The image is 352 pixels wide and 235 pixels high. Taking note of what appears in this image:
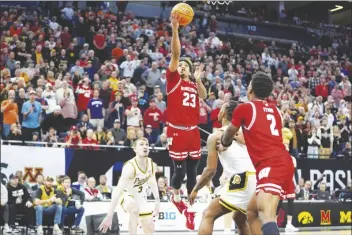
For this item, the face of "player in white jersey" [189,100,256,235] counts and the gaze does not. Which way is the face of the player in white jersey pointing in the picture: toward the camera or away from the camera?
away from the camera

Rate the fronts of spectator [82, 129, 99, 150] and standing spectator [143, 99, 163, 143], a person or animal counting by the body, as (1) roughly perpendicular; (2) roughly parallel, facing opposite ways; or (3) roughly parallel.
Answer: roughly parallel

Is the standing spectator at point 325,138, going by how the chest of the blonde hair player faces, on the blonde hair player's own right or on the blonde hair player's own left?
on the blonde hair player's own left

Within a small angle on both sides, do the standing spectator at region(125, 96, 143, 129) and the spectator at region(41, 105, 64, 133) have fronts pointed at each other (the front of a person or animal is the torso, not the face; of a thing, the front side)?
no

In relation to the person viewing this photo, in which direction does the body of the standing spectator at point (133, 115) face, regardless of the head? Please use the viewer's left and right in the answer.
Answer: facing the viewer

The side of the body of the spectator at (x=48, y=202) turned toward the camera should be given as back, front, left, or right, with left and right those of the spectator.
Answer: front

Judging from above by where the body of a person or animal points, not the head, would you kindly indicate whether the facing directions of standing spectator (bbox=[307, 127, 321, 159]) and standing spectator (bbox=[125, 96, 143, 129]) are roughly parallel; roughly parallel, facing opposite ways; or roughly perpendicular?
roughly parallel

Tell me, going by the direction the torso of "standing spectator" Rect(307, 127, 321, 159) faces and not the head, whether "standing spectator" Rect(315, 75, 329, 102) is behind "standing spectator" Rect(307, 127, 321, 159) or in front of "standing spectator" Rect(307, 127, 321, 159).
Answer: behind

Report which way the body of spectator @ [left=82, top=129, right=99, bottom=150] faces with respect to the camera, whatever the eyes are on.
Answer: toward the camera

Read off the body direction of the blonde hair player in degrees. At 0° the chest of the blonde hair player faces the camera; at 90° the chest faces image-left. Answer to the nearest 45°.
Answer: approximately 315°

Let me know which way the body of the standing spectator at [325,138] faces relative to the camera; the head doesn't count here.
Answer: toward the camera
